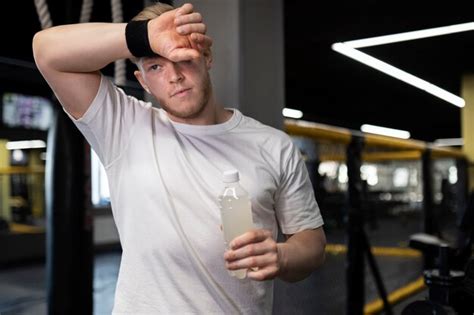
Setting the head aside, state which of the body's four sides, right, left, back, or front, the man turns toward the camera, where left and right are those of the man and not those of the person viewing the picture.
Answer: front

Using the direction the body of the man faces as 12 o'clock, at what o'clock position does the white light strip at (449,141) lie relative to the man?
The white light strip is roughly at 7 o'clock from the man.

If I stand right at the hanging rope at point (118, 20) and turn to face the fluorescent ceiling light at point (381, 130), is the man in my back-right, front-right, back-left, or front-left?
back-right

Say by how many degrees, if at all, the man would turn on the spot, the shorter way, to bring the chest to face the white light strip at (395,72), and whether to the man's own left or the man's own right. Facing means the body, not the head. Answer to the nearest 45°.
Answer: approximately 135° to the man's own left

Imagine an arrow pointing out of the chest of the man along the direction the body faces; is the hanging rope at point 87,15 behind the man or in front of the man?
behind

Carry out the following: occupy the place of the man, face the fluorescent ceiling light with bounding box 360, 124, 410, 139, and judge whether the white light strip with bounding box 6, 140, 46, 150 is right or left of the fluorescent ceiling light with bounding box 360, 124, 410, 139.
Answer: left

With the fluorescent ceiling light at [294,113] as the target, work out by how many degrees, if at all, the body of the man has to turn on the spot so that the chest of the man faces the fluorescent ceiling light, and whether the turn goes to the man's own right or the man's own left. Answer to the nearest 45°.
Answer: approximately 180°

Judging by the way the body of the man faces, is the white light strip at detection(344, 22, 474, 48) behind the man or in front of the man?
behind
